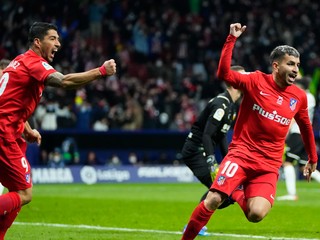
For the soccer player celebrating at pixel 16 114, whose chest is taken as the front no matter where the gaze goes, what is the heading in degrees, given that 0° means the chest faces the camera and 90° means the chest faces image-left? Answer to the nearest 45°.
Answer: approximately 270°

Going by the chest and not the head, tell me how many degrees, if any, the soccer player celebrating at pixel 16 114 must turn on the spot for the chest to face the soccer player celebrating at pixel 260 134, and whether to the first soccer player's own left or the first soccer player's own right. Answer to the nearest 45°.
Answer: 0° — they already face them

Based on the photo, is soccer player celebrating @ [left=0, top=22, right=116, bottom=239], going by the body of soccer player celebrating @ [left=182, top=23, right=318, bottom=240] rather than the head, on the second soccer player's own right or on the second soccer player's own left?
on the second soccer player's own right

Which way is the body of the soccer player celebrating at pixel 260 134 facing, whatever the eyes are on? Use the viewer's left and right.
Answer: facing the viewer and to the right of the viewer
